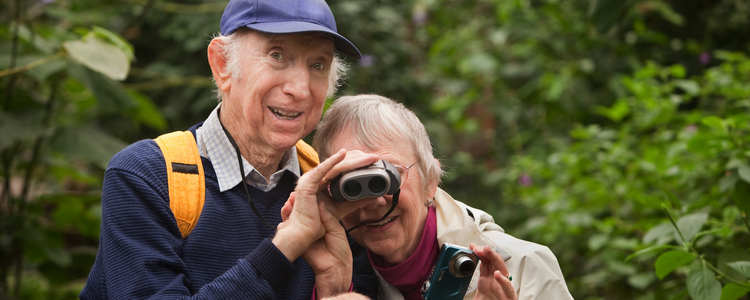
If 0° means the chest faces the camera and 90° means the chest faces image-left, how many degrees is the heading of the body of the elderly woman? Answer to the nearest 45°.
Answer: approximately 45°

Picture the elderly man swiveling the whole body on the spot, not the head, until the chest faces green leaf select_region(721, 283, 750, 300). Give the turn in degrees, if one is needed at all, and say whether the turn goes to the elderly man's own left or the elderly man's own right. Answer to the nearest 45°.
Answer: approximately 45° to the elderly man's own left

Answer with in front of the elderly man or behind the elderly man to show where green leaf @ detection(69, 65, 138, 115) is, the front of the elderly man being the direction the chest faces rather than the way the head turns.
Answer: behind

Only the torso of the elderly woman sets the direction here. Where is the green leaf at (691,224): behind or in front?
behind

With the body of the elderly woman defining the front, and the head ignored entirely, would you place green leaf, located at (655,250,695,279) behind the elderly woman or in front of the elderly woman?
behind

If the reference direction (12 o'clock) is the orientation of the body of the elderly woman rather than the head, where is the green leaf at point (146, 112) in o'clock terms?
The green leaf is roughly at 3 o'clock from the elderly woman.

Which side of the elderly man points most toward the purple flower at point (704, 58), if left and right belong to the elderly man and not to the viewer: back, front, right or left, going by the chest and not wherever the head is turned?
left

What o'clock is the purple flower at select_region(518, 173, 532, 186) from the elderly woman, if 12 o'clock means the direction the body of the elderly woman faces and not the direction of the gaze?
The purple flower is roughly at 5 o'clock from the elderly woman.

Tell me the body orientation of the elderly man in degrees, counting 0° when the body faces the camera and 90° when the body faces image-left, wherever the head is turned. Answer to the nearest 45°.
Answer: approximately 315°

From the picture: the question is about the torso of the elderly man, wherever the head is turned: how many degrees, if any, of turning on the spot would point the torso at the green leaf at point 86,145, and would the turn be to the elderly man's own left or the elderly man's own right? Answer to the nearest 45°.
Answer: approximately 180°
